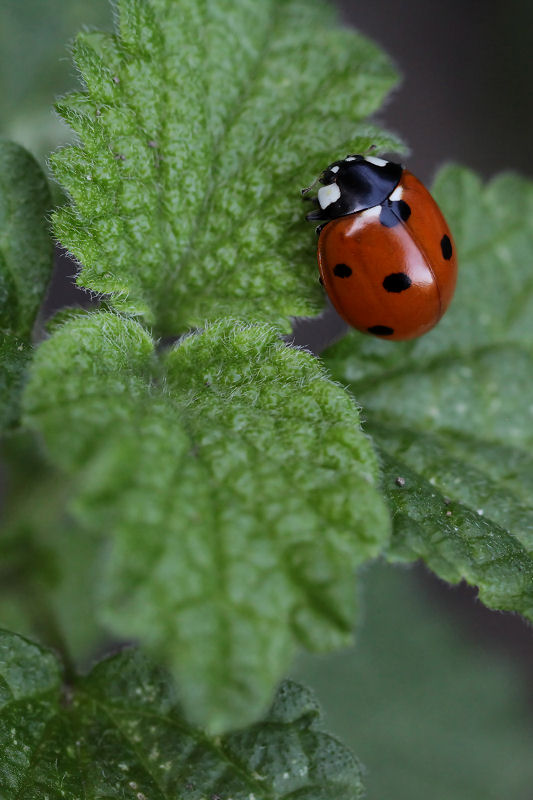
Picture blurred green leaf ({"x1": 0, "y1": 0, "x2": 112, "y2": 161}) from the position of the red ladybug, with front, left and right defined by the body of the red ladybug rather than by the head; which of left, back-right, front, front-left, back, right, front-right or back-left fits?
front

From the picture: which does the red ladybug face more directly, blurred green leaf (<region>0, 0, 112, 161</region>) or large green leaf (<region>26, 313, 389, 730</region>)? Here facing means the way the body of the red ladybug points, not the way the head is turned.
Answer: the blurred green leaf

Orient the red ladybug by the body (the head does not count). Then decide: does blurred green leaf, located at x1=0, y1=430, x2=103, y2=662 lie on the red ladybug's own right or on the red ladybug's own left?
on the red ladybug's own left

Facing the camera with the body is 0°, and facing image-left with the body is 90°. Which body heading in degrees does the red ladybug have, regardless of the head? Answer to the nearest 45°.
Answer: approximately 135°

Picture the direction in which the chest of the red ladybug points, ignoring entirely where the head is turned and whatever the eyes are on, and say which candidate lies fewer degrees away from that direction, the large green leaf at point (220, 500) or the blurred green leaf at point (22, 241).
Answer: the blurred green leaf

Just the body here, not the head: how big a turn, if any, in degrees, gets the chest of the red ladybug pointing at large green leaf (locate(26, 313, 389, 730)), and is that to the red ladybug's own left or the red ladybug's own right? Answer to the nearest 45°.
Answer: approximately 90° to the red ladybug's own left

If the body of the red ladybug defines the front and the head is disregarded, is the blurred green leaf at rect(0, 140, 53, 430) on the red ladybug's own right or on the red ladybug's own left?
on the red ladybug's own left
